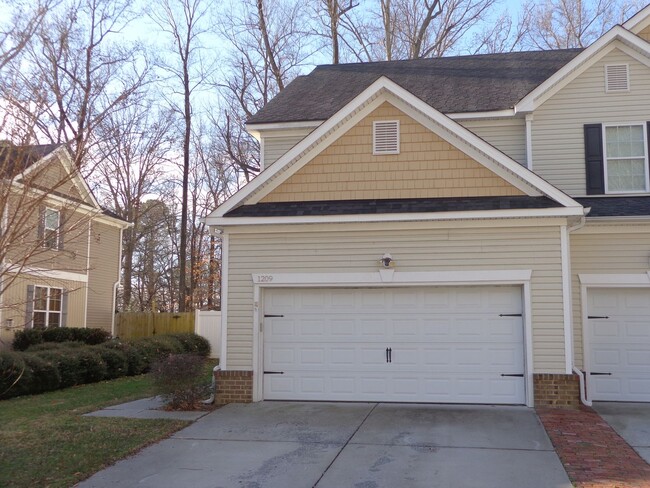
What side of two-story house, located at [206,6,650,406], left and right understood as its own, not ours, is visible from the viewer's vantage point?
front

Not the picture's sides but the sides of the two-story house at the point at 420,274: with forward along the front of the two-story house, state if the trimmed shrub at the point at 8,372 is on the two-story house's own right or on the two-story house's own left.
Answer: on the two-story house's own right

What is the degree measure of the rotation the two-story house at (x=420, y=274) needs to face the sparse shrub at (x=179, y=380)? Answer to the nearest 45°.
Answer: approximately 90° to its right

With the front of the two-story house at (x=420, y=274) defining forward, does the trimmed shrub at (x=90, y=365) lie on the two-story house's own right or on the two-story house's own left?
on the two-story house's own right

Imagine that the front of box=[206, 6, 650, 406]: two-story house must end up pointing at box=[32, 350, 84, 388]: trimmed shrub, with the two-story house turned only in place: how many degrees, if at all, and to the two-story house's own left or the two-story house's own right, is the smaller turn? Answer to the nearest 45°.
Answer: approximately 90° to the two-story house's own right

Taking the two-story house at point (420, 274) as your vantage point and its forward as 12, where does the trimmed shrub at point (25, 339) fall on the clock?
The trimmed shrub is roughly at 4 o'clock from the two-story house.

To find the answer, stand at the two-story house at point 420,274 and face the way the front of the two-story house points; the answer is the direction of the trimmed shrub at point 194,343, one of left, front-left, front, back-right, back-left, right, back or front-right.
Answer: back-right

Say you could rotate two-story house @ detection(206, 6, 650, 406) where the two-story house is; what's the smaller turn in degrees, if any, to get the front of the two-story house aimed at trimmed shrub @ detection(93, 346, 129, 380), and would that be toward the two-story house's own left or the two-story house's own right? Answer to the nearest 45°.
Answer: approximately 135° to the two-story house's own right

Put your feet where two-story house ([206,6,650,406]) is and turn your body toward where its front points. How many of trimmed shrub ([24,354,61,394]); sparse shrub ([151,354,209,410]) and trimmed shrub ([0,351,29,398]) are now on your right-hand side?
3

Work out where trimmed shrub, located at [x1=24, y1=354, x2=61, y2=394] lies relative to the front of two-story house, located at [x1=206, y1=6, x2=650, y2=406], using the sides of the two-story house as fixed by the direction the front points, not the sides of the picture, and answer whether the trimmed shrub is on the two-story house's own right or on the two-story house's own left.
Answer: on the two-story house's own right
